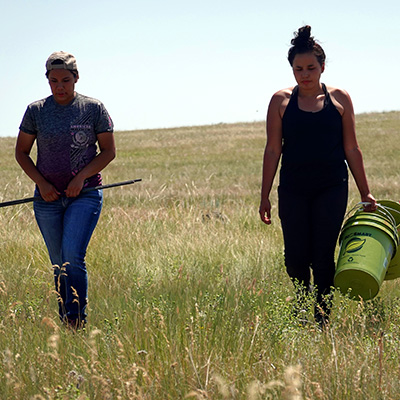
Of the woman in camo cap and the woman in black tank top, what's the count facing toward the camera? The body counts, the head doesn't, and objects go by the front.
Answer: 2

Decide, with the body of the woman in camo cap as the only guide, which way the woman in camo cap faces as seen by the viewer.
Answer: toward the camera

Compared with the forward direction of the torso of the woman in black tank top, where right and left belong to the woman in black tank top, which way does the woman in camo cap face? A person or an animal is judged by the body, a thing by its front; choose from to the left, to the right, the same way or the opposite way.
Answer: the same way

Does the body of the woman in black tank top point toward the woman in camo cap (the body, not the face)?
no

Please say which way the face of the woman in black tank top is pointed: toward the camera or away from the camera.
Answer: toward the camera

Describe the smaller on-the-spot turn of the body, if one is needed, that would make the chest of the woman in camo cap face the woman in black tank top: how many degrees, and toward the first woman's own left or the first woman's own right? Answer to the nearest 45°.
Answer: approximately 90° to the first woman's own left

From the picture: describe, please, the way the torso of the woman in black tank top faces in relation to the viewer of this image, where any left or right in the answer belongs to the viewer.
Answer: facing the viewer

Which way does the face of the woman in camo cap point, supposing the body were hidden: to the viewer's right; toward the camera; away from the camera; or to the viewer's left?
toward the camera
